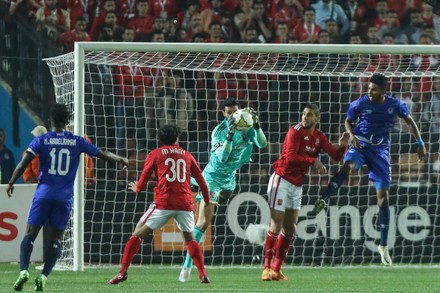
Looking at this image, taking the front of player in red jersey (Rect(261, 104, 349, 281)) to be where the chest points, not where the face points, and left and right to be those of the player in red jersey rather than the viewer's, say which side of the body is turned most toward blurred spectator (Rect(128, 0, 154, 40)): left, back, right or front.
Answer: back

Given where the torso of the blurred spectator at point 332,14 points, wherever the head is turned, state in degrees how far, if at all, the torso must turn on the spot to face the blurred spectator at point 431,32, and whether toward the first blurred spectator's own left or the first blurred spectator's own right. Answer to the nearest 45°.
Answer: approximately 90° to the first blurred spectator's own left

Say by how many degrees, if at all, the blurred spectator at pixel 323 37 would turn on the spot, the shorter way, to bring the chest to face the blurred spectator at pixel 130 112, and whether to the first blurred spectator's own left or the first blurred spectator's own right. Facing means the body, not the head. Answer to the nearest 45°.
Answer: approximately 45° to the first blurred spectator's own right

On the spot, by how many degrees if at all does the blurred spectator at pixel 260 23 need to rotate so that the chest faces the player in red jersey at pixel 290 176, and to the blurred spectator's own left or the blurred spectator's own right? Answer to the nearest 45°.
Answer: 0° — they already face them

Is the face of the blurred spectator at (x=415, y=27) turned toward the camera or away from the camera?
toward the camera

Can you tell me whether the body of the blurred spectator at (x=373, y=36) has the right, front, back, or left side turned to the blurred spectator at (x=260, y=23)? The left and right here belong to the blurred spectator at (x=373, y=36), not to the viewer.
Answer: right

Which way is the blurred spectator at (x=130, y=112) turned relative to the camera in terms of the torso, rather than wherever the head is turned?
toward the camera

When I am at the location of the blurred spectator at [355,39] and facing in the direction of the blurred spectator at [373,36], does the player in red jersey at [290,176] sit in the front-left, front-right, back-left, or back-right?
back-right

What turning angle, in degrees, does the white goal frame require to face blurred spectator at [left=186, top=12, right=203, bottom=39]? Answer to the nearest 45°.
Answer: approximately 180°

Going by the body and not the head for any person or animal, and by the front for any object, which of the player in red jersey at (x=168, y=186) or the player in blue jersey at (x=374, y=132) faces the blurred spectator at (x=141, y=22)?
the player in red jersey

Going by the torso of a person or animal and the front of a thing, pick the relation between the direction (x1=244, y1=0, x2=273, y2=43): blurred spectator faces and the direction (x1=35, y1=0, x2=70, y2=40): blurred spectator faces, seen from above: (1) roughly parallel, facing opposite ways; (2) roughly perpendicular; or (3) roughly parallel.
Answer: roughly parallel

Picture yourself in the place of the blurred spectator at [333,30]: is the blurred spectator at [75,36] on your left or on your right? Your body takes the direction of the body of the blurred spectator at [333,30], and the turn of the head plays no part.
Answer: on your right

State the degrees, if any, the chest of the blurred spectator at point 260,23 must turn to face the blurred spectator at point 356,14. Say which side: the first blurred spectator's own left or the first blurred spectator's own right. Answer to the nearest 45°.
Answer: approximately 90° to the first blurred spectator's own left

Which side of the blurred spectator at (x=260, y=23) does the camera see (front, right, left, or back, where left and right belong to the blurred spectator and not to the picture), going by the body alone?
front

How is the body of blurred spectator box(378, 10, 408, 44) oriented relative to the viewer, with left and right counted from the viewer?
facing the viewer

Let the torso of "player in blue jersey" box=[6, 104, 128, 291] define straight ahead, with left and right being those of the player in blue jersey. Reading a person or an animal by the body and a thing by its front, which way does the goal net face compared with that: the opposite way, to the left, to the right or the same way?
the opposite way

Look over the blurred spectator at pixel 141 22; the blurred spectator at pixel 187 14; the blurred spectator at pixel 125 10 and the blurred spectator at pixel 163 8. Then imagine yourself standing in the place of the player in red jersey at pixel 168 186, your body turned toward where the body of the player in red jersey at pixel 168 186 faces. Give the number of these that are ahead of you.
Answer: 4

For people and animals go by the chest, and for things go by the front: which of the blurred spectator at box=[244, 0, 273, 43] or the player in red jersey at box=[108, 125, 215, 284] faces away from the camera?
the player in red jersey

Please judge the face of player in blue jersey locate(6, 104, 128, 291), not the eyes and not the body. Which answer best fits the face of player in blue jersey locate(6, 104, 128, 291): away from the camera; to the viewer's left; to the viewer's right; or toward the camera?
away from the camera
